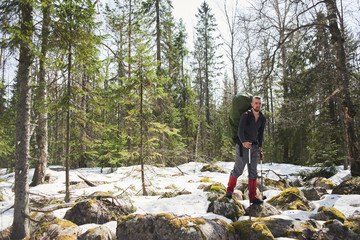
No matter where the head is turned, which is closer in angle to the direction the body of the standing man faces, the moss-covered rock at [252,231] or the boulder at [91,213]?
the moss-covered rock

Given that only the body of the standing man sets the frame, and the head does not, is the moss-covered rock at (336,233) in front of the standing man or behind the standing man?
in front

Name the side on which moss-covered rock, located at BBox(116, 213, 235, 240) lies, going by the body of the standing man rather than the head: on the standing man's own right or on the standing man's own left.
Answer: on the standing man's own right

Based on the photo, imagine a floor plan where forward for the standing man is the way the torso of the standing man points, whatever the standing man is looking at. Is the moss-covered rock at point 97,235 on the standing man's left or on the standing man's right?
on the standing man's right

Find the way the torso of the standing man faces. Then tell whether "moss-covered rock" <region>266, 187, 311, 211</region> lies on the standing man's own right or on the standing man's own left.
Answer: on the standing man's own left

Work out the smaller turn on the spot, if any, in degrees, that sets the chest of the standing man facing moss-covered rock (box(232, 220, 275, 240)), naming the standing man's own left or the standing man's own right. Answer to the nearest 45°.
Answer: approximately 45° to the standing man's own right

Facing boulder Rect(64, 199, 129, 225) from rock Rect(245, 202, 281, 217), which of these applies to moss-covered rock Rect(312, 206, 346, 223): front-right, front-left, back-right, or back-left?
back-left

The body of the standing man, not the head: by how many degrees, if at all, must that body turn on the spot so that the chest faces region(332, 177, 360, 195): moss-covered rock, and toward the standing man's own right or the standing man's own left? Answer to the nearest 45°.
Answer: approximately 90° to the standing man's own left

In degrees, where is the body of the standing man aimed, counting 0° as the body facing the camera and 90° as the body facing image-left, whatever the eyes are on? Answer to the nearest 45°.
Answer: approximately 315°
